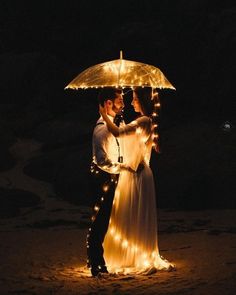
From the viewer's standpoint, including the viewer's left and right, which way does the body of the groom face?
facing to the right of the viewer

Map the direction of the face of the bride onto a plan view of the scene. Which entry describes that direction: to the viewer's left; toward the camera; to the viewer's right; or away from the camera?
to the viewer's left

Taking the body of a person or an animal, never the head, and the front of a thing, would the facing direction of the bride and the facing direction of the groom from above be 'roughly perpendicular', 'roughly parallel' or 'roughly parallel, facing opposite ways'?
roughly parallel, facing opposite ways

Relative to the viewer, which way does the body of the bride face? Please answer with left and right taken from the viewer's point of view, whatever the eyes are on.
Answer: facing to the left of the viewer

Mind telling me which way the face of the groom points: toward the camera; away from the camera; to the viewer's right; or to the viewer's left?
to the viewer's right

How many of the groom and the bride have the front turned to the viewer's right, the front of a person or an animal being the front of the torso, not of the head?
1
